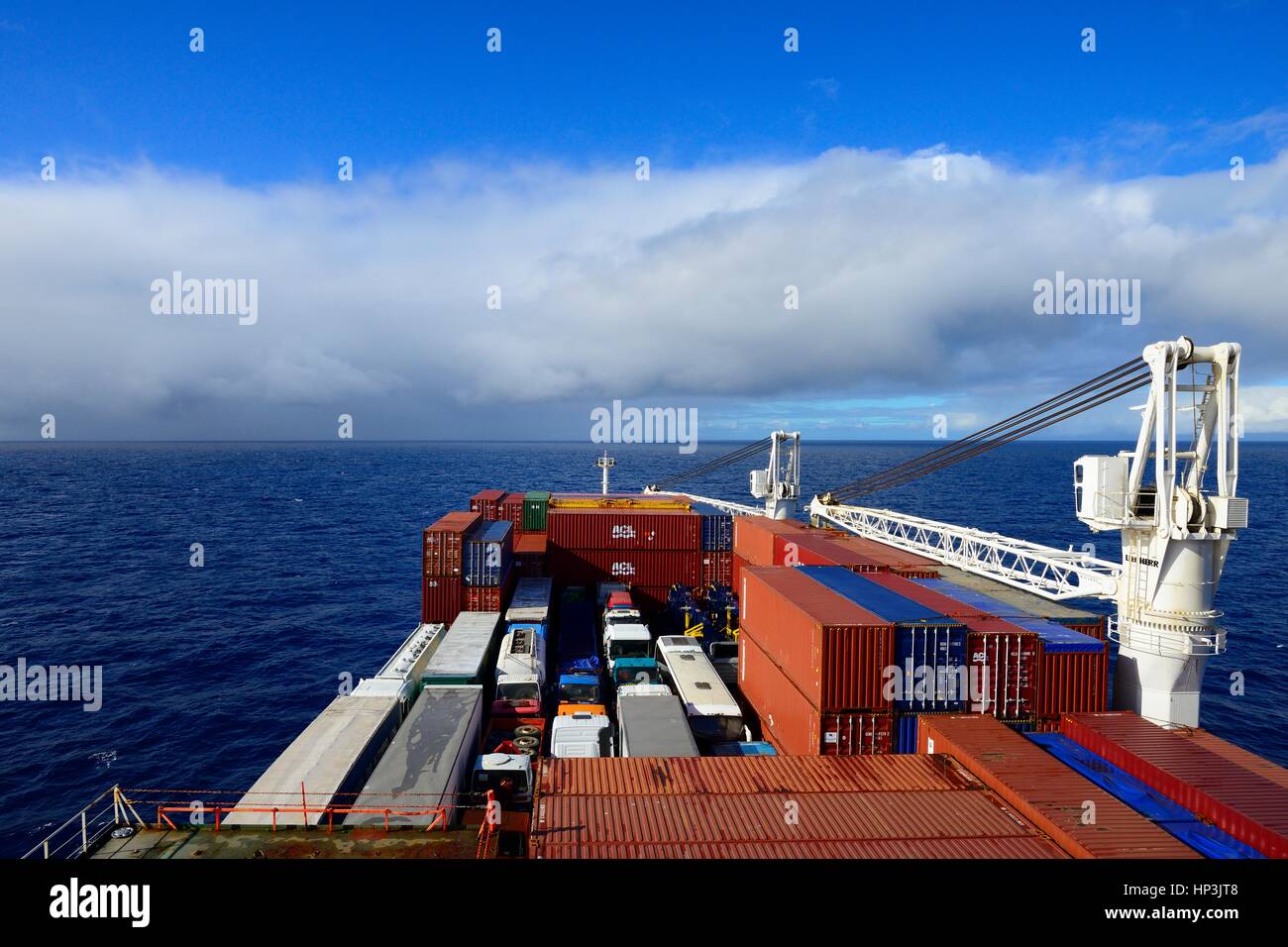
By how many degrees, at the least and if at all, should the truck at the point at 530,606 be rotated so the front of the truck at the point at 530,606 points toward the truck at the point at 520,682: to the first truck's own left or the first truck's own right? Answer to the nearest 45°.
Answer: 0° — it already faces it

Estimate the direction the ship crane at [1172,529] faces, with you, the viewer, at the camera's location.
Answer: facing away from the viewer and to the left of the viewer

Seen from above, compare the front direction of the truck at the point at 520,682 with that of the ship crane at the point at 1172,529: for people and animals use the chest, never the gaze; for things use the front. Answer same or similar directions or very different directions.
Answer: very different directions

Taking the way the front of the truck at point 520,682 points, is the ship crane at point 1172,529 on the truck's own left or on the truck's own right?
on the truck's own left

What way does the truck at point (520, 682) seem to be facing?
toward the camera

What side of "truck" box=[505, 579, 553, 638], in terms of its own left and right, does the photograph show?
front

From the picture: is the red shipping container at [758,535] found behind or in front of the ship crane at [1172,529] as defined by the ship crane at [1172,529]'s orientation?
in front

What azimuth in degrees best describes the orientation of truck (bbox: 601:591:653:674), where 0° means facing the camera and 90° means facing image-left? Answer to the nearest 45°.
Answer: approximately 0°

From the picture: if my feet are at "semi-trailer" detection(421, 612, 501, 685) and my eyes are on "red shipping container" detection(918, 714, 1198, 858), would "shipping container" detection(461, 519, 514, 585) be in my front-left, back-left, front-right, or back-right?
back-left

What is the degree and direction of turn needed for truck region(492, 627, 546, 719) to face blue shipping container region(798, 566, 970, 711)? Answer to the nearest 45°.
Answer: approximately 45° to its left

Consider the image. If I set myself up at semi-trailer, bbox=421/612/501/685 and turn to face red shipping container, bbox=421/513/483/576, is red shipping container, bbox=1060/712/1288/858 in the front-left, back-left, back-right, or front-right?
back-right

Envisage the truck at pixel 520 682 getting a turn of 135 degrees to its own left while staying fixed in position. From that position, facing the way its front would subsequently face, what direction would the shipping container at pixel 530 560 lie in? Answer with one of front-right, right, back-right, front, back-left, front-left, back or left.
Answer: front-left

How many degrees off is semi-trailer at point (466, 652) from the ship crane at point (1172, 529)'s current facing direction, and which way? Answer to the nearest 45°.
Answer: approximately 45° to its left
